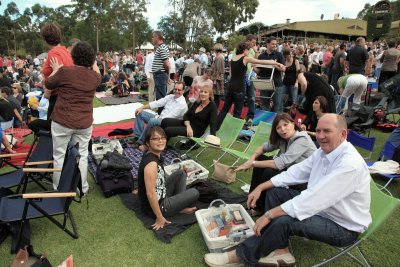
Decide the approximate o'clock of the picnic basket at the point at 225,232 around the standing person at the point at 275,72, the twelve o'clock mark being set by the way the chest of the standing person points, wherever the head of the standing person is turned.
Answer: The picnic basket is roughly at 12 o'clock from the standing person.

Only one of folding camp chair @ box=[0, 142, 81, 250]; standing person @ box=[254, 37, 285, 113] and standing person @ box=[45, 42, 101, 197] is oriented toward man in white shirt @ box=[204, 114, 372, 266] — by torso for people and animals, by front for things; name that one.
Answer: standing person @ box=[254, 37, 285, 113]

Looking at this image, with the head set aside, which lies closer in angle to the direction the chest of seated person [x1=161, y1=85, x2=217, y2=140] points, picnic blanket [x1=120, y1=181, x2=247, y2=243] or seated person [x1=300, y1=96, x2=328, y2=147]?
the picnic blanket

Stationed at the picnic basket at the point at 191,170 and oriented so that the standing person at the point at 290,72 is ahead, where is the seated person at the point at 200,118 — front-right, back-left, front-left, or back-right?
front-left

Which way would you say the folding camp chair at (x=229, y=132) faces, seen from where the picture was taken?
facing the viewer and to the left of the viewer

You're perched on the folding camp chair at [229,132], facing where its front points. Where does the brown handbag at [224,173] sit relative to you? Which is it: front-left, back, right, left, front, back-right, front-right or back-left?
front-left

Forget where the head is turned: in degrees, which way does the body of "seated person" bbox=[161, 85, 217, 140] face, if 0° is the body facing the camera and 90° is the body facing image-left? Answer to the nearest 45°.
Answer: approximately 45°

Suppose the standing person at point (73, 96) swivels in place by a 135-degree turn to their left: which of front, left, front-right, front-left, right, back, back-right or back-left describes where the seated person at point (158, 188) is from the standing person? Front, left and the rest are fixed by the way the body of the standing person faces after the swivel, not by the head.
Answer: left

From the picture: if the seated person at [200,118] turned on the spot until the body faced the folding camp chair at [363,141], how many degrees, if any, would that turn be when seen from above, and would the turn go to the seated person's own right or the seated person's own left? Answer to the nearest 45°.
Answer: approximately 90° to the seated person's own left

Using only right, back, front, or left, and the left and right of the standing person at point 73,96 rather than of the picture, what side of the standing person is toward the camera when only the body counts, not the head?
back

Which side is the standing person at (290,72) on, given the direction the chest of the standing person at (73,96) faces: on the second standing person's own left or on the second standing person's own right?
on the second standing person's own right

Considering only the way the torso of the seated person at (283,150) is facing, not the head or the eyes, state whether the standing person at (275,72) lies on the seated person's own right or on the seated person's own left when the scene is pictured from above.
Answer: on the seated person's own right

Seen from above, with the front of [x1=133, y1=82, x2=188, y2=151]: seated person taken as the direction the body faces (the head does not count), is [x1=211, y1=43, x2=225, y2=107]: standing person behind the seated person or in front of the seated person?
behind

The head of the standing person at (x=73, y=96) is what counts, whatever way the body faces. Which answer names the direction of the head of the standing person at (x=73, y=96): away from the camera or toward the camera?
away from the camera

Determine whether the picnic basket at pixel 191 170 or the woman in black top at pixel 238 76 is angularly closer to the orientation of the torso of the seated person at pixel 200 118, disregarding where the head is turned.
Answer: the picnic basket

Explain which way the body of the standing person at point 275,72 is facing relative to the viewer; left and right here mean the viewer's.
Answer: facing the viewer
